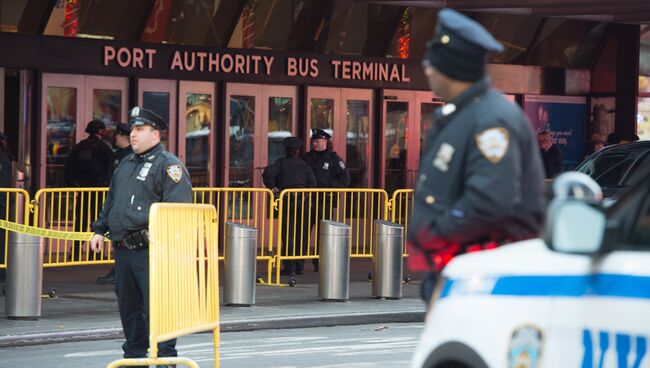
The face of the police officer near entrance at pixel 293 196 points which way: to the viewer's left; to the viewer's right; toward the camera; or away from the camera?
away from the camera

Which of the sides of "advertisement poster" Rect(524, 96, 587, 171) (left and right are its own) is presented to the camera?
front

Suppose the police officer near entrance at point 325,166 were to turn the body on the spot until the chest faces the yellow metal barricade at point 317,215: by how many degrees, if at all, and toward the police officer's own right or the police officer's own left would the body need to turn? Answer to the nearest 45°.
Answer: approximately 45° to the police officer's own left

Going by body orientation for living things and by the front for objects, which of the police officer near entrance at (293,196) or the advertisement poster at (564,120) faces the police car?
the advertisement poster

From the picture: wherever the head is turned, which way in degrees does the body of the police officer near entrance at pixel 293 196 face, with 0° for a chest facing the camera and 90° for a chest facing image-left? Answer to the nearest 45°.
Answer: approximately 180°

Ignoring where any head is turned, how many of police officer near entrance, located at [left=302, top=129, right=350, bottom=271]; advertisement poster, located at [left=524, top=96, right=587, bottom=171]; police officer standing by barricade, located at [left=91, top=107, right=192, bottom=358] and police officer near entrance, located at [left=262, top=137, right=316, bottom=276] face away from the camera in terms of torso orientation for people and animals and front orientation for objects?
1

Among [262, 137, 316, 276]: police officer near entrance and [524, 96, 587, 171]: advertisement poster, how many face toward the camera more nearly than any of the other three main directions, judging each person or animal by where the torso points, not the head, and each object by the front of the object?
1
